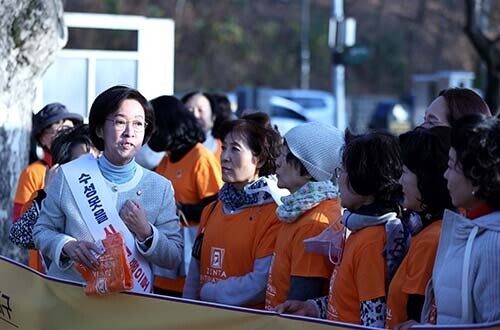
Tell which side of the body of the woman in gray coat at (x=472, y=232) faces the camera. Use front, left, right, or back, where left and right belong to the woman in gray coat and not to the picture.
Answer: left

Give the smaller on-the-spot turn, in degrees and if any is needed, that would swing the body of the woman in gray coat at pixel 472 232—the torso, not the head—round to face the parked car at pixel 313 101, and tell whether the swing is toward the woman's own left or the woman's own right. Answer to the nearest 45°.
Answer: approximately 90° to the woman's own right

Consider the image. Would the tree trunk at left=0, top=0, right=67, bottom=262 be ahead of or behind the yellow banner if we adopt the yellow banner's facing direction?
behind

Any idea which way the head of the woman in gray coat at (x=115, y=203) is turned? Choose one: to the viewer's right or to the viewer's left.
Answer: to the viewer's right

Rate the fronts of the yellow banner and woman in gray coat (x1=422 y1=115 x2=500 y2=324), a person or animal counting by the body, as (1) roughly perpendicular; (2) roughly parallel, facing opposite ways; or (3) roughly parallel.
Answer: roughly perpendicular

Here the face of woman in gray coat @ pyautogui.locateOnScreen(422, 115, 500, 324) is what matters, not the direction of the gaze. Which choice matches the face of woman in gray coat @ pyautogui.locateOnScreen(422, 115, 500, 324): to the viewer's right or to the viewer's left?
to the viewer's left

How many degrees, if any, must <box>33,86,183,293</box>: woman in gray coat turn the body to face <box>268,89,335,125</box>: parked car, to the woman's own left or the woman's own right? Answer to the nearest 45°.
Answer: approximately 180°

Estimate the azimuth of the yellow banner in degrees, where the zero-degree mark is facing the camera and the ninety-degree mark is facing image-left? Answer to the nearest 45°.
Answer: approximately 0°
